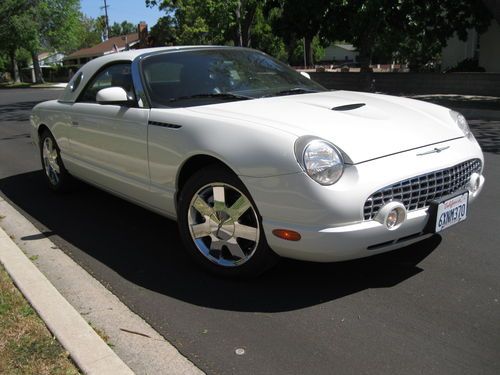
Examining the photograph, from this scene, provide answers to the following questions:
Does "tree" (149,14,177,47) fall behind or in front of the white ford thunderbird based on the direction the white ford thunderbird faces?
behind

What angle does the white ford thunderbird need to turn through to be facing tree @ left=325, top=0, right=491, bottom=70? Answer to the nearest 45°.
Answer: approximately 135° to its left

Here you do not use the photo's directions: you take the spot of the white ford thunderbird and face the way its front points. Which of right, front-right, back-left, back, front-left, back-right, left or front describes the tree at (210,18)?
back-left

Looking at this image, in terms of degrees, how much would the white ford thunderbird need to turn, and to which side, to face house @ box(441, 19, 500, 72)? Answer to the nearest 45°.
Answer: approximately 90° to its left

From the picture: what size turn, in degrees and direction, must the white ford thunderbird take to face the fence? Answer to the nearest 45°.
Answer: approximately 135° to its left

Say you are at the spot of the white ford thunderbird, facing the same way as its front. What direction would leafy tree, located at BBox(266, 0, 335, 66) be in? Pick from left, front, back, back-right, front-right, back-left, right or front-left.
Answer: back-left

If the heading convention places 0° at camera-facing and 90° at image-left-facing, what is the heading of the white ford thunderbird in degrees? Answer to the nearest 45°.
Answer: approximately 315°
